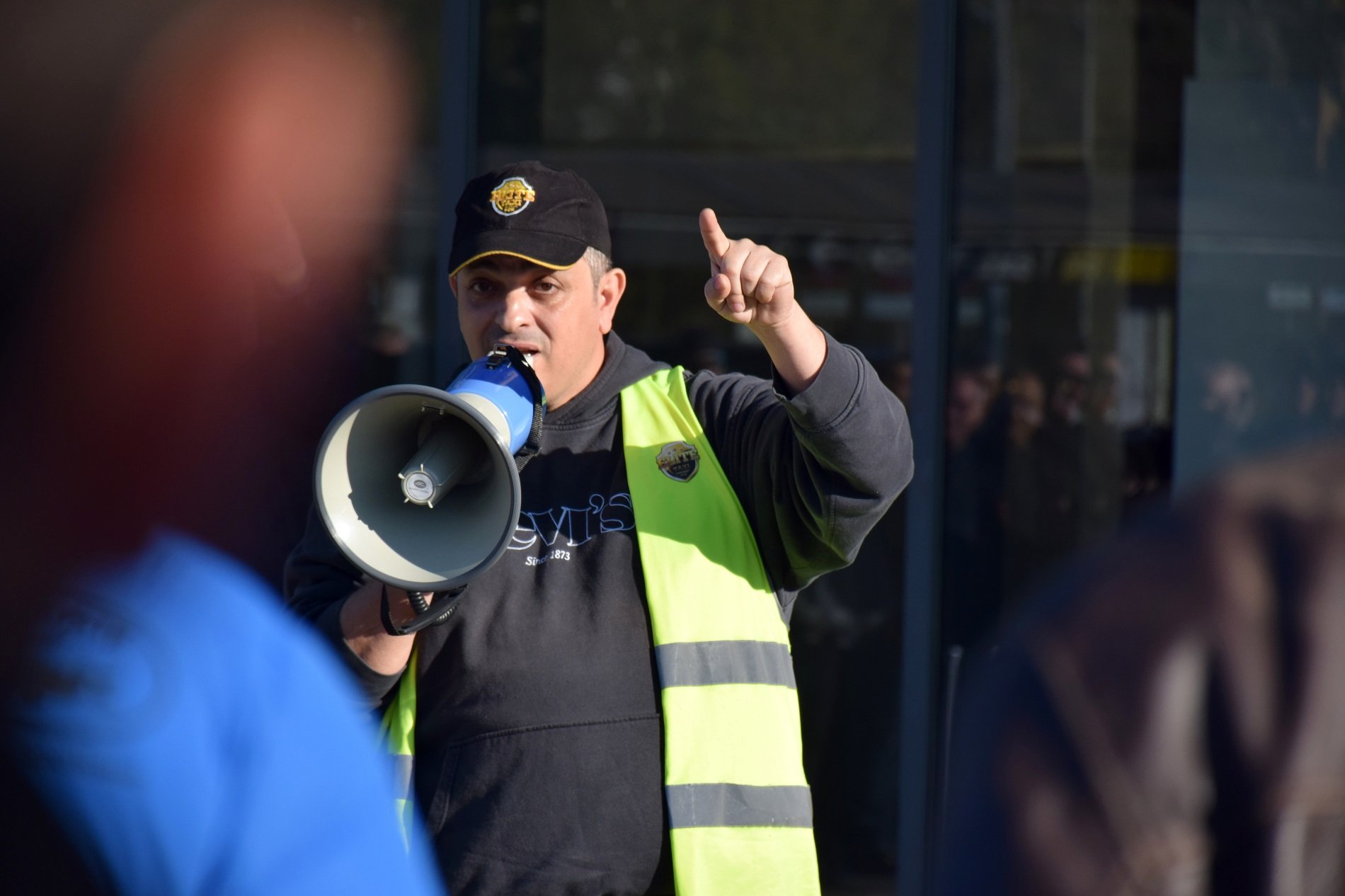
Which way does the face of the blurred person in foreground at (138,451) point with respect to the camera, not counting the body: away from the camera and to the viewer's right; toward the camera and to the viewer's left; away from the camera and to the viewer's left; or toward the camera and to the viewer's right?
away from the camera and to the viewer's right

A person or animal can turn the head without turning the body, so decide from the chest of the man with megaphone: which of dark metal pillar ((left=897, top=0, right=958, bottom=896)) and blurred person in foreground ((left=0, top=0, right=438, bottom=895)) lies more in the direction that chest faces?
the blurred person in foreground

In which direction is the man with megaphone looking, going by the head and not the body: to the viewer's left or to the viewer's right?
to the viewer's left

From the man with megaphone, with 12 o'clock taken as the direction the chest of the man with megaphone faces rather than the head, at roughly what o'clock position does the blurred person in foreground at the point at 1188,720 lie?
The blurred person in foreground is roughly at 10 o'clock from the man with megaphone.

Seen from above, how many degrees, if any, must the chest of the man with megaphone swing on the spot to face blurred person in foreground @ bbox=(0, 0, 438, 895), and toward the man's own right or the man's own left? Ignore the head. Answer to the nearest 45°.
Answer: approximately 45° to the man's own left

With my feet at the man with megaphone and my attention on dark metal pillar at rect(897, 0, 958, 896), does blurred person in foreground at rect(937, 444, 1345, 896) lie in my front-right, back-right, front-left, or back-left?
back-right

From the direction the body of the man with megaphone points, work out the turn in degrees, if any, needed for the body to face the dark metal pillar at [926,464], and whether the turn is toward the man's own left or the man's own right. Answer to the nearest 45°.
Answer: approximately 180°

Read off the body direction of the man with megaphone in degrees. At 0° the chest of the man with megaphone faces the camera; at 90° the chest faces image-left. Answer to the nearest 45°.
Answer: approximately 45°

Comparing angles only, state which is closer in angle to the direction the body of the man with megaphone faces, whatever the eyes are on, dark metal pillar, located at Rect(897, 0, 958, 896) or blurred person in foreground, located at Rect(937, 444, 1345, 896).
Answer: the blurred person in foreground
